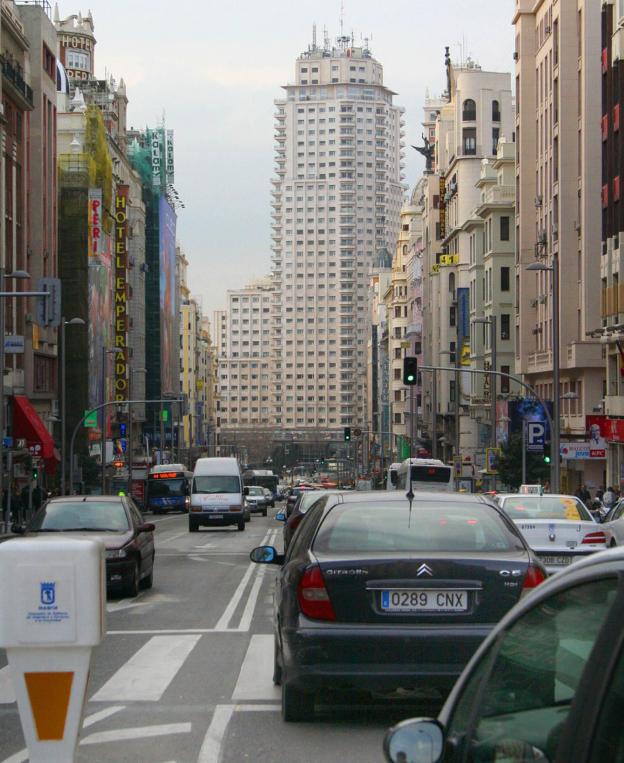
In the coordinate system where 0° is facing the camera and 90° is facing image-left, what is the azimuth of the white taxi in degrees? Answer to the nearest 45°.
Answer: approximately 180°

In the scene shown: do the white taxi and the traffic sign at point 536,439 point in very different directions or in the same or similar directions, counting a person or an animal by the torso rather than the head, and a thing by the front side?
very different directions

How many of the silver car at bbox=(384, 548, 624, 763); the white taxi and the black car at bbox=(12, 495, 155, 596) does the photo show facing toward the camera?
1

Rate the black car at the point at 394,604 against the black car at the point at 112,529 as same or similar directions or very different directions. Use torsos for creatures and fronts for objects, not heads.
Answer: very different directions

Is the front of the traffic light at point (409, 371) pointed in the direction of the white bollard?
yes

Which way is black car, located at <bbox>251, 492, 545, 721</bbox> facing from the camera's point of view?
away from the camera

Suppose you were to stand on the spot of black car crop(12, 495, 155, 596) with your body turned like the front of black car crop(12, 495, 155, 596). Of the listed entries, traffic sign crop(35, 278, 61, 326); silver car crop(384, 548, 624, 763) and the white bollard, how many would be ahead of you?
2

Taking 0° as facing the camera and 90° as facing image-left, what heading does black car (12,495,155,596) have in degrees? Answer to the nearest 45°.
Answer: approximately 0°

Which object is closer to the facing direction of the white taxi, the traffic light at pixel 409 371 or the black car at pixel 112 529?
the traffic light

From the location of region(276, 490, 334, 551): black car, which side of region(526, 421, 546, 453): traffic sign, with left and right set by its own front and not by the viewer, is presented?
front

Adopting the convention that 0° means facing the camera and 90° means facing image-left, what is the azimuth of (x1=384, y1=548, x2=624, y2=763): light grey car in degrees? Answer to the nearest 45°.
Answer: approximately 135°
